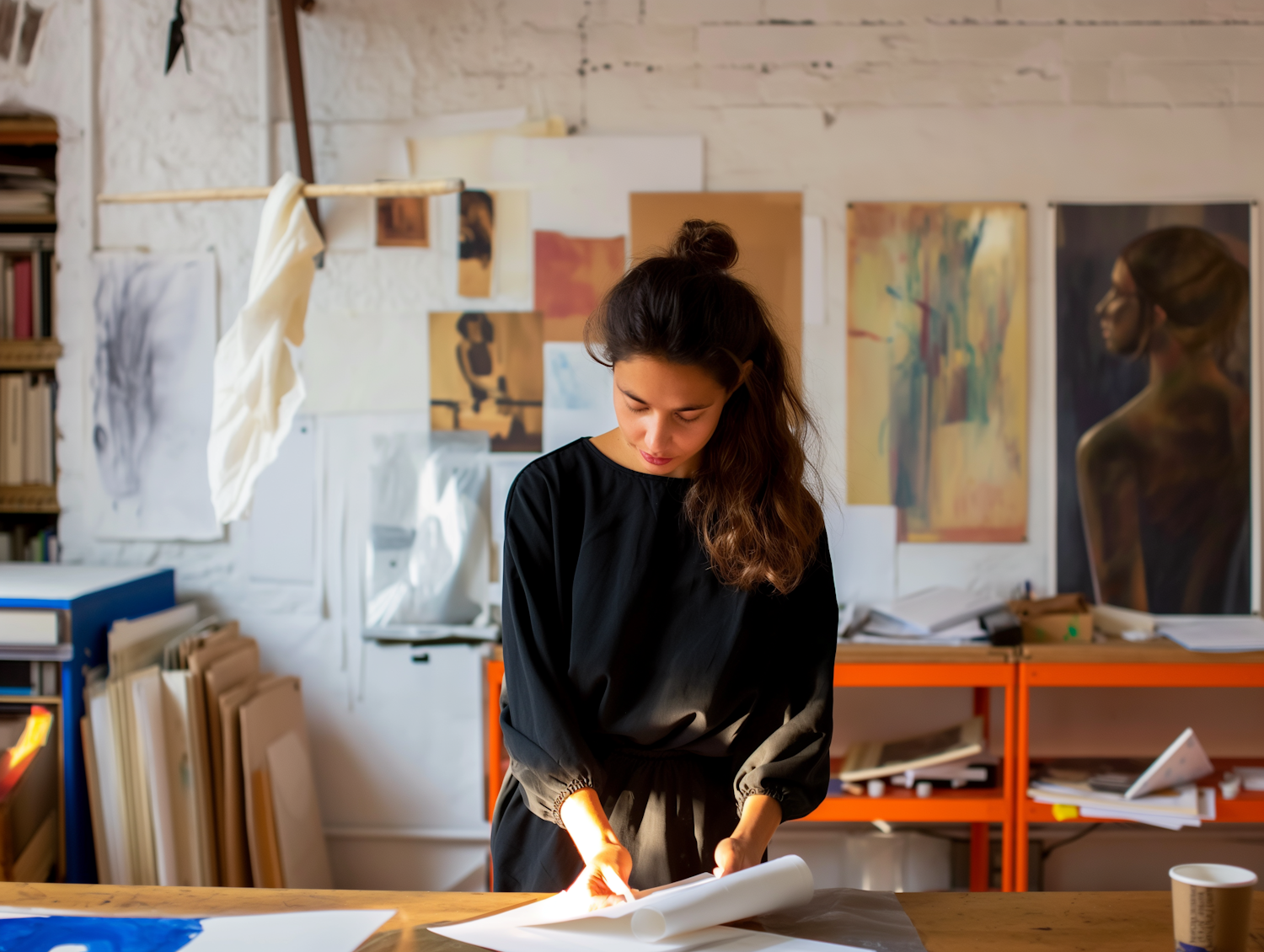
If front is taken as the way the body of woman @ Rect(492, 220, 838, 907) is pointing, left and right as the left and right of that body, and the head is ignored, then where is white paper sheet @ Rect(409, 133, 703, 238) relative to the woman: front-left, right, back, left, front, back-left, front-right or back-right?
back

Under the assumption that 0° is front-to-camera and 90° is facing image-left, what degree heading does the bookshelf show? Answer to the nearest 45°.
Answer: approximately 0°

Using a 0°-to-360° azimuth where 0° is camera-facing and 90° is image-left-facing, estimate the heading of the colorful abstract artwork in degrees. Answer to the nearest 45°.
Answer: approximately 0°

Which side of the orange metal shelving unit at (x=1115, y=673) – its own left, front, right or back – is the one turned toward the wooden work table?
front

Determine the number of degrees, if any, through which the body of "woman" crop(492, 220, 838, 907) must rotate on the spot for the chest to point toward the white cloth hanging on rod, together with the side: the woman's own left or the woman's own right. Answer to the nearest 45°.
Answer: approximately 135° to the woman's own right

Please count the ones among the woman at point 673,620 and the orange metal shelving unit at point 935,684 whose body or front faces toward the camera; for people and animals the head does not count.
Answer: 2

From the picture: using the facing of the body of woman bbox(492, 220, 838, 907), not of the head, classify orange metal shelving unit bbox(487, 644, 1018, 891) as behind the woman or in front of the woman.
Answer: behind
